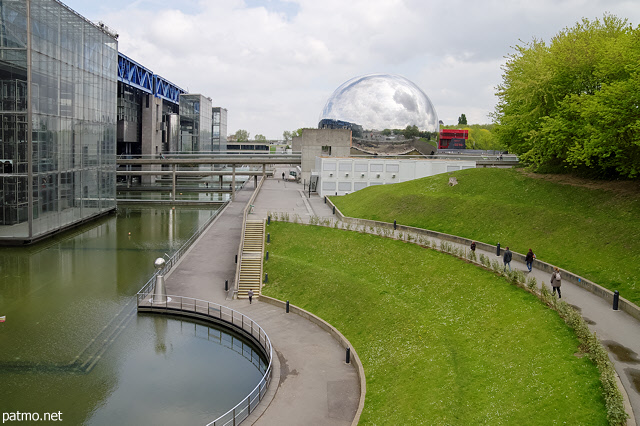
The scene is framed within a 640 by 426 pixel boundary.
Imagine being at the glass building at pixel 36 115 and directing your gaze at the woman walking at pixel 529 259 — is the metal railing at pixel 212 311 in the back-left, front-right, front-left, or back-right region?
front-right

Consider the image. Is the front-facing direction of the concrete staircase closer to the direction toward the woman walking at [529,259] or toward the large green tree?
the woman walking

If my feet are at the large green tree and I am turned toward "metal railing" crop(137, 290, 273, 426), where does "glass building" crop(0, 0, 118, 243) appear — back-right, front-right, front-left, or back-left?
front-right

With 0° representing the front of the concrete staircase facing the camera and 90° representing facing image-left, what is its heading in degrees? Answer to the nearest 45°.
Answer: approximately 0°

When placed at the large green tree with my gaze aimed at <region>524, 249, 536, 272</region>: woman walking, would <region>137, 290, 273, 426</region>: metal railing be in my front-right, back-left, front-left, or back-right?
front-right

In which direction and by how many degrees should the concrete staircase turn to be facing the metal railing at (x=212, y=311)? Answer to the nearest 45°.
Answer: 0° — it already faces it

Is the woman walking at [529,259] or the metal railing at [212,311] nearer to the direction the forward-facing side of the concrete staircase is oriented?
the metal railing

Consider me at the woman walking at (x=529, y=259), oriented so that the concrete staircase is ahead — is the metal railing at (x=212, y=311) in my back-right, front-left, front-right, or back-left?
front-left

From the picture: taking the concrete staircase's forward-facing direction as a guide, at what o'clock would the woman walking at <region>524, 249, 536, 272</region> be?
The woman walking is roughly at 10 o'clock from the concrete staircase.

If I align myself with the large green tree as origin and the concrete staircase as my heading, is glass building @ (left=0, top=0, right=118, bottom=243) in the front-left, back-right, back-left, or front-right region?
front-right

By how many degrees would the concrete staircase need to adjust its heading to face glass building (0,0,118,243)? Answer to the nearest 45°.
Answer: approximately 135° to its right

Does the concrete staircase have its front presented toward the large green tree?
no
